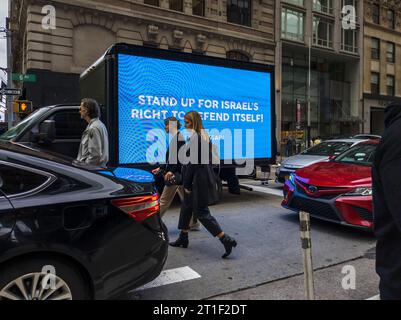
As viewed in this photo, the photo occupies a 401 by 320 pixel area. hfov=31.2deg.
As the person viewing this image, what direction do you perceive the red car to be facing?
facing the viewer and to the left of the viewer

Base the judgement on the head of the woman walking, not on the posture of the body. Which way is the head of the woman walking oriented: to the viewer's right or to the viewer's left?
to the viewer's left

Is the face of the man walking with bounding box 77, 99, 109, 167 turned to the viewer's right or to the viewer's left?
to the viewer's left

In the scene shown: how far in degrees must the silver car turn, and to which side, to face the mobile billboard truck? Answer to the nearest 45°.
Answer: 0° — it already faces it

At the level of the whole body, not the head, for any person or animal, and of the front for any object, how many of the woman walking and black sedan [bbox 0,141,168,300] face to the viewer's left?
2

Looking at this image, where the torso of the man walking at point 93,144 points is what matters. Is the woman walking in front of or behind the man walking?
behind

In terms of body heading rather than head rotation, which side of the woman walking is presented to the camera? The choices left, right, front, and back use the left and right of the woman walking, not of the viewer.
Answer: left

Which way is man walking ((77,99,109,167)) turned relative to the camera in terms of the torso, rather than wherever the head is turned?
to the viewer's left

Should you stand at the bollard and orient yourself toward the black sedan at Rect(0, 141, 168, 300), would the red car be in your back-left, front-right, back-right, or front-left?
back-right

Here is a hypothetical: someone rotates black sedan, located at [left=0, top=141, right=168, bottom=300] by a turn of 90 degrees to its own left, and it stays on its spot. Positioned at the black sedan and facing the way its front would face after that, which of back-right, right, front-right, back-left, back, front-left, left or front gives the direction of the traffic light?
back

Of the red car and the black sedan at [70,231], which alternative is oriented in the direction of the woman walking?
the red car

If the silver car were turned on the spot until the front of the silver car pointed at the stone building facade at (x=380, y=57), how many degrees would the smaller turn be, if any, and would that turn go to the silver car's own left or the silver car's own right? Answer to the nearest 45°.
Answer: approximately 135° to the silver car's own right

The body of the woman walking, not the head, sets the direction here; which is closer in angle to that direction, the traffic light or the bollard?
the traffic light

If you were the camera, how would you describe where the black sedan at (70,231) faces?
facing to the left of the viewer
